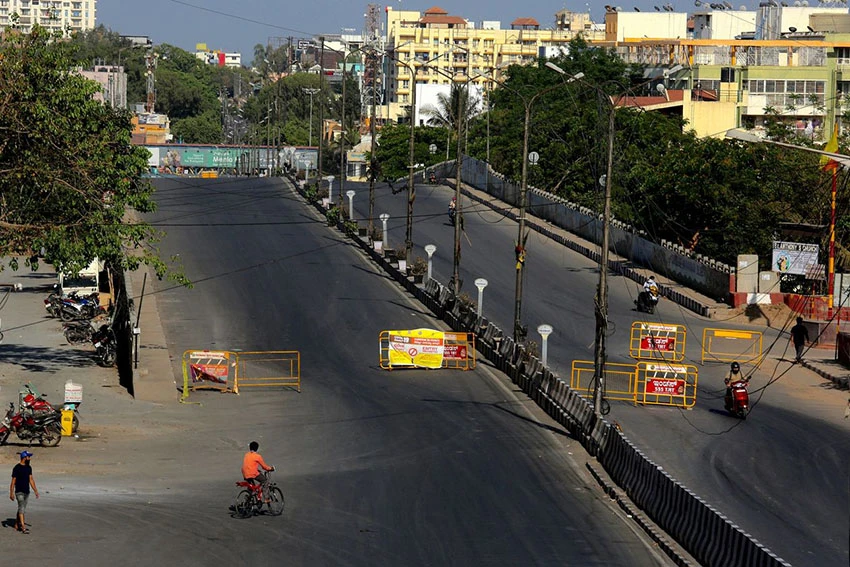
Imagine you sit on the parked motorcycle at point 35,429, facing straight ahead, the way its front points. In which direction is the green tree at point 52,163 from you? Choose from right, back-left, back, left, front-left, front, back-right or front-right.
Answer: right

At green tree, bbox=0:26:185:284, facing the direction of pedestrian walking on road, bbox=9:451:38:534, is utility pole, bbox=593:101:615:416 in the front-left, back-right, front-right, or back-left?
front-left

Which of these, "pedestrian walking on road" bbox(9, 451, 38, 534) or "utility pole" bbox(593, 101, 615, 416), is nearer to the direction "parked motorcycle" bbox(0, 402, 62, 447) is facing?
the pedestrian walking on road

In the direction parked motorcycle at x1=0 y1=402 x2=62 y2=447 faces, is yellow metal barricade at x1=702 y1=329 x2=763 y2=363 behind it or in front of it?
behind

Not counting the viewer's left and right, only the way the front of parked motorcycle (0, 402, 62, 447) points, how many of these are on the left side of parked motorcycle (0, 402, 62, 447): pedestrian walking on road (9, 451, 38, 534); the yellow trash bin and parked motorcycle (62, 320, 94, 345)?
1

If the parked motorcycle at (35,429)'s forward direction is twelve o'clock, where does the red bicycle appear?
The red bicycle is roughly at 8 o'clock from the parked motorcycle.

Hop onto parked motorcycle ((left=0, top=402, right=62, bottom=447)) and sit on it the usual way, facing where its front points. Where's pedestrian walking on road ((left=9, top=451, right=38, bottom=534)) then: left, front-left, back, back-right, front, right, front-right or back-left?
left

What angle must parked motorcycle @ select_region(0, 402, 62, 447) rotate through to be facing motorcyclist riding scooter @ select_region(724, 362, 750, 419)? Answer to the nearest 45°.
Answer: approximately 180°

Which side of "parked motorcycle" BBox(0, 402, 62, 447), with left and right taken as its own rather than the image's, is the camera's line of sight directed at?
left

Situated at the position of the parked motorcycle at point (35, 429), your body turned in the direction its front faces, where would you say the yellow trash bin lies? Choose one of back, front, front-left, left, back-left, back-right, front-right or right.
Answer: back-right

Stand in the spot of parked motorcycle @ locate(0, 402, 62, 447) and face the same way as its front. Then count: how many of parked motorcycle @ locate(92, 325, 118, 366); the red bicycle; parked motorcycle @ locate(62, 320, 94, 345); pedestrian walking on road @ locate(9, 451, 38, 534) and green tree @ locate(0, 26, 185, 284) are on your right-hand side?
3

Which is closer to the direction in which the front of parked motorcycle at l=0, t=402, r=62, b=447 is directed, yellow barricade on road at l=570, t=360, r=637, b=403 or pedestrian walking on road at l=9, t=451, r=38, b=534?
the pedestrian walking on road

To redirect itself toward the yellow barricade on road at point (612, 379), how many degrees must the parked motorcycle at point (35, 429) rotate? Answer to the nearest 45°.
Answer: approximately 180°
